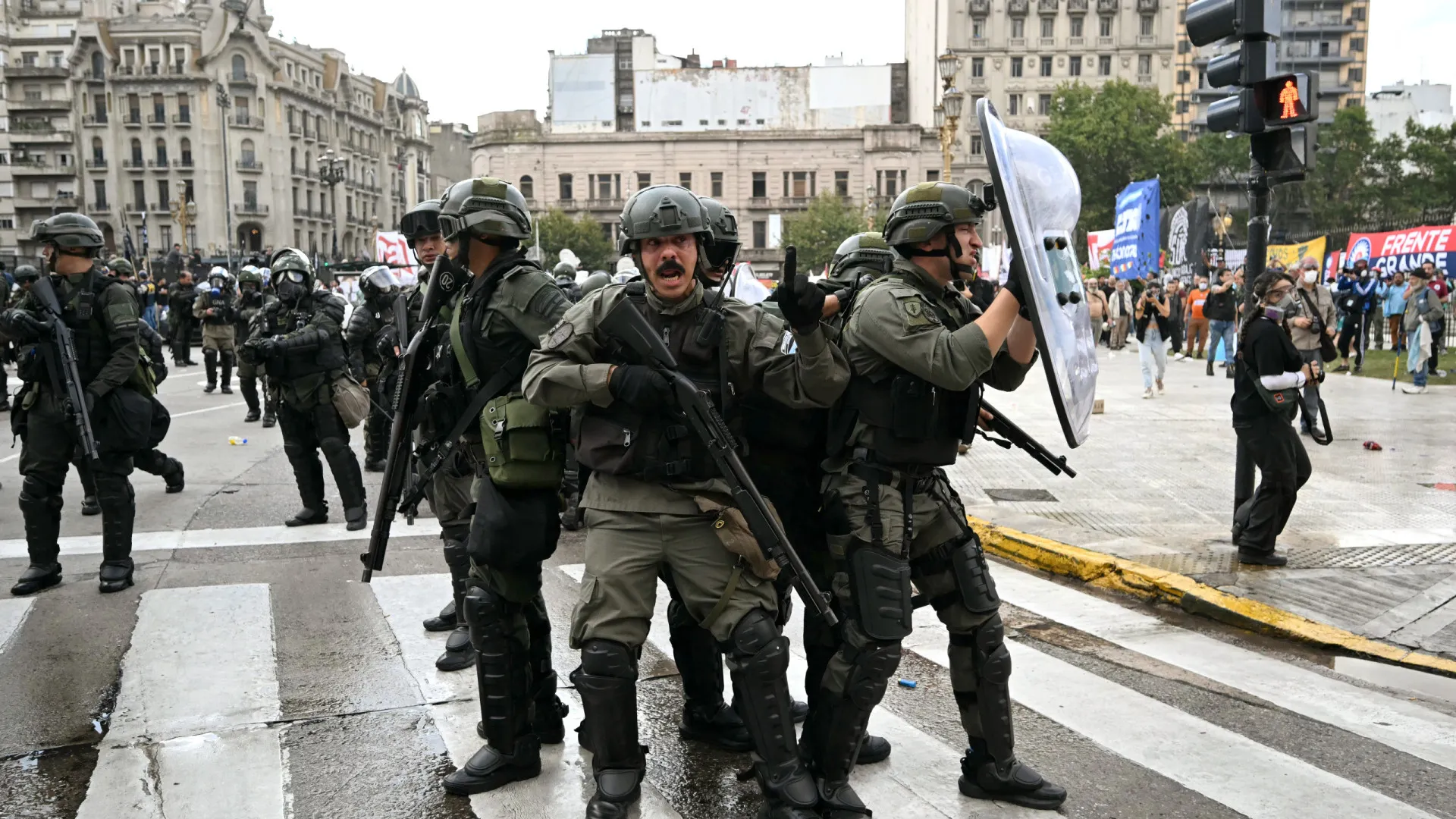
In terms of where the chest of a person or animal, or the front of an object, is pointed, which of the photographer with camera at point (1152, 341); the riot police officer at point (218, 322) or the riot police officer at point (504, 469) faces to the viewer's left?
the riot police officer at point (504, 469)

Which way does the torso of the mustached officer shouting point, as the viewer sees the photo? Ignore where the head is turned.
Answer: toward the camera

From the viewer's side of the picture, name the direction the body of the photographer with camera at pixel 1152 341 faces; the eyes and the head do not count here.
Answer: toward the camera

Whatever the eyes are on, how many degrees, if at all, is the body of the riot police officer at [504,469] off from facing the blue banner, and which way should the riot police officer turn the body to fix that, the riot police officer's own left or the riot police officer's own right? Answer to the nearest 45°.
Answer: approximately 135° to the riot police officer's own right

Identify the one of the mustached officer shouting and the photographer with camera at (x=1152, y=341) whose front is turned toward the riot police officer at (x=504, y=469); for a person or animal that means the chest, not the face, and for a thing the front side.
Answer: the photographer with camera

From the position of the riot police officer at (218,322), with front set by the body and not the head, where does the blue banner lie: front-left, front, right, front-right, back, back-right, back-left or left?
left

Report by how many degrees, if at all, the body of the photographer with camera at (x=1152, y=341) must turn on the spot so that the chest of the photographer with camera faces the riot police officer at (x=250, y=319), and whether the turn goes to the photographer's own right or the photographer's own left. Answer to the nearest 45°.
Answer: approximately 45° to the photographer's own right

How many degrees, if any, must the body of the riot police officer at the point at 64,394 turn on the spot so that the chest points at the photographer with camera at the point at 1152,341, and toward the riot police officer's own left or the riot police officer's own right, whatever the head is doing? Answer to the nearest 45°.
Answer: approximately 135° to the riot police officer's own left

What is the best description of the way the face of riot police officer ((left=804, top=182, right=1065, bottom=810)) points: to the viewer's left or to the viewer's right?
to the viewer's right

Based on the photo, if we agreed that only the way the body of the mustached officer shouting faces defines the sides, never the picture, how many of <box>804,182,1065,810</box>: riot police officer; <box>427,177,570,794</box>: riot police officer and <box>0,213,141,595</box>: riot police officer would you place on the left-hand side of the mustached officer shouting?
1

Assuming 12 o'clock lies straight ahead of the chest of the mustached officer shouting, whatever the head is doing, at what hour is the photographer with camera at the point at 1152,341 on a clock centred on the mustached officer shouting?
The photographer with camera is roughly at 7 o'clock from the mustached officer shouting.

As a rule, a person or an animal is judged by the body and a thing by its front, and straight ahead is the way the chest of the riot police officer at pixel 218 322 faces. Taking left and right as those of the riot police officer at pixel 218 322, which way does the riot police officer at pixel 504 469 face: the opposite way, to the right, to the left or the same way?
to the right
